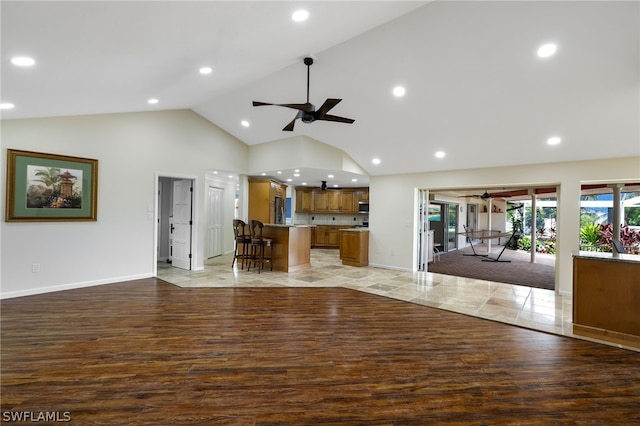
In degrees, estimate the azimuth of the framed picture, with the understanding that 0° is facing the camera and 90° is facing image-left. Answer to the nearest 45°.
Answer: approximately 315°

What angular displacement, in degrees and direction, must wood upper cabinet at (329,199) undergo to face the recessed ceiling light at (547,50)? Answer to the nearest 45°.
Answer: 0° — it already faces it

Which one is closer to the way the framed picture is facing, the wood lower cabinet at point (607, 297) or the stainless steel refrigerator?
the wood lower cabinet

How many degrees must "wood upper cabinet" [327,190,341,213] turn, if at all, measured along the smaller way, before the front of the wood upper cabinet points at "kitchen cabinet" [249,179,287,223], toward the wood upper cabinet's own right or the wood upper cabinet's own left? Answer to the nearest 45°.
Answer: approximately 45° to the wood upper cabinet's own right

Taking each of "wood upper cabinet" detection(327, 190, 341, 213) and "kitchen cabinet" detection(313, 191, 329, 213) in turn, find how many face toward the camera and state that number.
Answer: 2

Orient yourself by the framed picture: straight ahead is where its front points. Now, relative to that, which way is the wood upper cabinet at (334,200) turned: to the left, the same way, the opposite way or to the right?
to the right

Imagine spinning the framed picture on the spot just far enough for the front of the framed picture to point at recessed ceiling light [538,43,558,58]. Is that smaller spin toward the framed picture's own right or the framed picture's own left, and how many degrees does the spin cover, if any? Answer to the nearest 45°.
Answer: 0° — it already faces it
